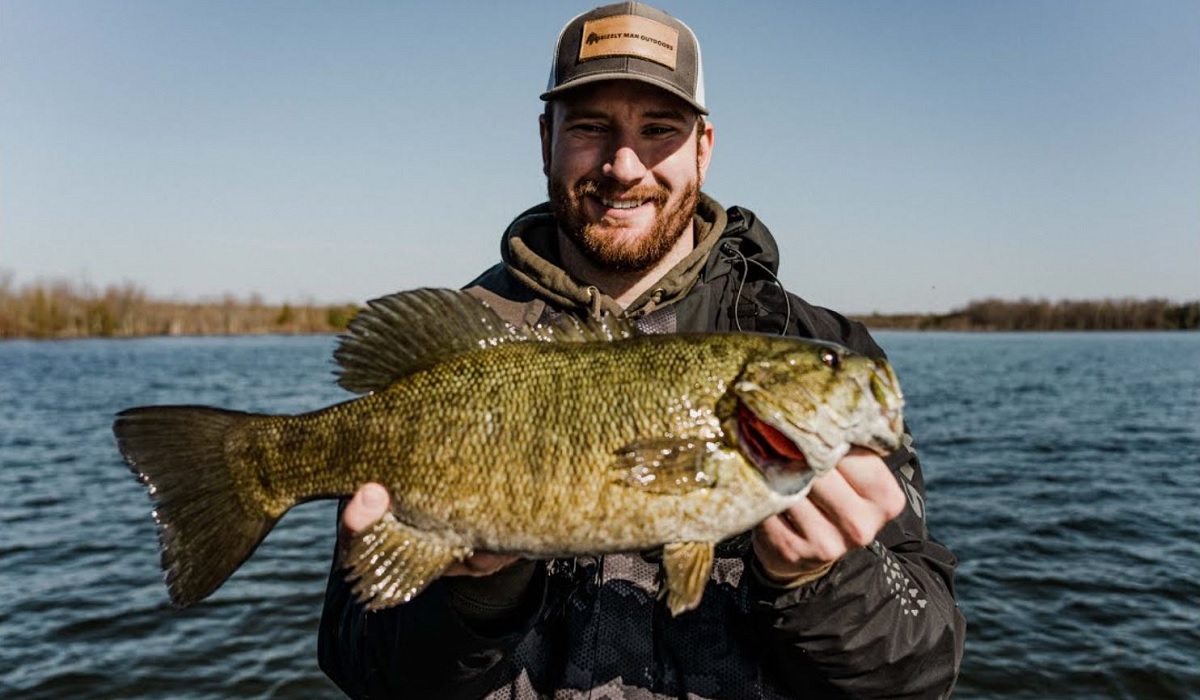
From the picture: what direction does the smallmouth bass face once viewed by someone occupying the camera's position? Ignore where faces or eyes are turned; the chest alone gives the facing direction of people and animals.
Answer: facing to the right of the viewer

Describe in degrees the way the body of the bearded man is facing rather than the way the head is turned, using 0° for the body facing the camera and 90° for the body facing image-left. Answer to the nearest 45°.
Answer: approximately 0°
